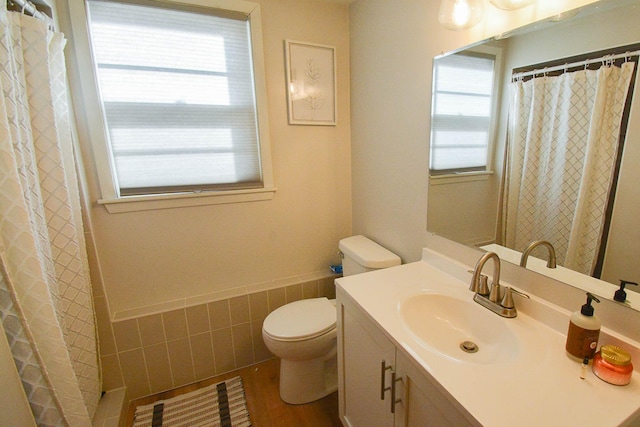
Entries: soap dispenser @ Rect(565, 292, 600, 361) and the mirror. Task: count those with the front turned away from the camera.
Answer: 0

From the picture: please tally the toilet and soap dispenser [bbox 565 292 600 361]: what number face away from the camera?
0

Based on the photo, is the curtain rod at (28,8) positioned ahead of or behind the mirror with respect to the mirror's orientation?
ahead

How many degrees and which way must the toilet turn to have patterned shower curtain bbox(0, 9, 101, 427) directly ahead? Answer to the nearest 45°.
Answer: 0° — it already faces it

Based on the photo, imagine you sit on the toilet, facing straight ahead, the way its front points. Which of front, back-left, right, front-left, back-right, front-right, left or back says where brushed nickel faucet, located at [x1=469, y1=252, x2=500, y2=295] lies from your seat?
left

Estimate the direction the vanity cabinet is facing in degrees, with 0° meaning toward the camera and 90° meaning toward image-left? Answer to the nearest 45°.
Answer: approximately 45°

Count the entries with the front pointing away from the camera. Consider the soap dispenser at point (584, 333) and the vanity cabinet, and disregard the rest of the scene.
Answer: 0

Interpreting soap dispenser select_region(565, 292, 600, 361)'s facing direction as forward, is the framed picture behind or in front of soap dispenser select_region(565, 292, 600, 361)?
behind

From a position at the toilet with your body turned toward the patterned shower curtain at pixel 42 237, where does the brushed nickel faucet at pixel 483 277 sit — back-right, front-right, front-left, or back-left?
back-left

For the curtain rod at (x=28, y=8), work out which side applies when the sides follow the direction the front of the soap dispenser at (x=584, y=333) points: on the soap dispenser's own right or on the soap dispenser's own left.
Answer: on the soap dispenser's own right

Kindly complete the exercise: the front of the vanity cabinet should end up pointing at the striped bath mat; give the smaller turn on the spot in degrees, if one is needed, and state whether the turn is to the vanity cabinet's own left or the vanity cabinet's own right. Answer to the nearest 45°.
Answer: approximately 45° to the vanity cabinet's own right

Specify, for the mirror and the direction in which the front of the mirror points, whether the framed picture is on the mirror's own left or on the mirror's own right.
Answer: on the mirror's own right

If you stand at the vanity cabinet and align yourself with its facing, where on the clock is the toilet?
The toilet is roughly at 3 o'clock from the vanity cabinet.

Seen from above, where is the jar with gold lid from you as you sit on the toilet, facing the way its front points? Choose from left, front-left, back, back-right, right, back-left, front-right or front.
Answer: left

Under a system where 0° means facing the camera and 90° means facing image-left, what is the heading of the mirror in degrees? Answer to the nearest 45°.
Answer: approximately 45°

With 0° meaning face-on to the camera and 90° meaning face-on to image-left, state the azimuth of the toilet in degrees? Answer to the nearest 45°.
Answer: approximately 45°
